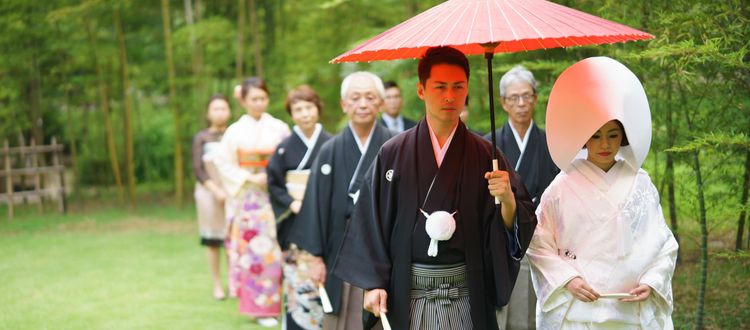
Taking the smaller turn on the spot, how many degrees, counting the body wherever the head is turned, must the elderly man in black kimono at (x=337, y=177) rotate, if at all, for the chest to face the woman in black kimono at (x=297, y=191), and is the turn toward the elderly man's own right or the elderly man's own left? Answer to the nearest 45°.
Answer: approximately 180°

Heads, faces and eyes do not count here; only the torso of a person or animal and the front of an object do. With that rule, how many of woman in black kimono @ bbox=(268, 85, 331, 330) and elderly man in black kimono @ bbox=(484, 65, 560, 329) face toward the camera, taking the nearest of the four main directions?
2

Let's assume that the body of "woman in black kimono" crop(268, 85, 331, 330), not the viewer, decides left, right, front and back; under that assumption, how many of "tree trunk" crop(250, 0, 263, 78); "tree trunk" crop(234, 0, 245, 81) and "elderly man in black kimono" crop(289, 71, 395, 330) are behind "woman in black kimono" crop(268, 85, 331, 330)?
2

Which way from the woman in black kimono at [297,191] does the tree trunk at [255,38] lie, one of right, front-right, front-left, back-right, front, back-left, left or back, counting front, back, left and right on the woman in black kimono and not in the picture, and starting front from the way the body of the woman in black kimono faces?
back

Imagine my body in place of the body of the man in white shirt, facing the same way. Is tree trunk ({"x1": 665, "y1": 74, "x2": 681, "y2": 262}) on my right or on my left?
on my left

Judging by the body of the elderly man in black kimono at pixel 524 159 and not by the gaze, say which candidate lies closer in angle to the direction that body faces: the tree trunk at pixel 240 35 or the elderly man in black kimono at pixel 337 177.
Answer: the elderly man in black kimono

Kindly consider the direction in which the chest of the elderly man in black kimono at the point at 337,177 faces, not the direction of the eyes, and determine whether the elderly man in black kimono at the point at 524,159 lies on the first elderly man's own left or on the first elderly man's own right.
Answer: on the first elderly man's own left

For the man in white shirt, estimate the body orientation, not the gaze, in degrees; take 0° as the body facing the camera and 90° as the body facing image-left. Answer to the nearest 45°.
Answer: approximately 0°

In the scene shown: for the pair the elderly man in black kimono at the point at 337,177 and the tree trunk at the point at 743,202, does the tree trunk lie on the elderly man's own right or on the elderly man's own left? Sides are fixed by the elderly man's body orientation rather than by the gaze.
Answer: on the elderly man's own left

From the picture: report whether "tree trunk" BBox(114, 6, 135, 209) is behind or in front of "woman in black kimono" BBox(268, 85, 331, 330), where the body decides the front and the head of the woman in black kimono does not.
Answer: behind

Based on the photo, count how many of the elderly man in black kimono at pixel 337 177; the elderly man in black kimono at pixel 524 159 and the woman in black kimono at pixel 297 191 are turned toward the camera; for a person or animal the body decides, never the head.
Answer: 3
